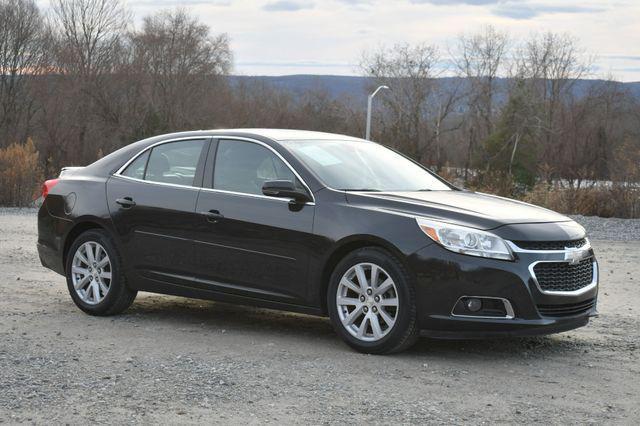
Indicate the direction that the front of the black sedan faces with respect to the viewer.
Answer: facing the viewer and to the right of the viewer
